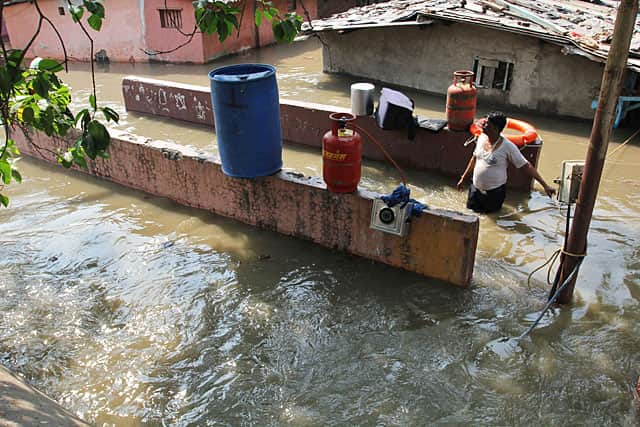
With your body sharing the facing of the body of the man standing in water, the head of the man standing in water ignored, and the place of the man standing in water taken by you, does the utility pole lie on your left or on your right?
on your left

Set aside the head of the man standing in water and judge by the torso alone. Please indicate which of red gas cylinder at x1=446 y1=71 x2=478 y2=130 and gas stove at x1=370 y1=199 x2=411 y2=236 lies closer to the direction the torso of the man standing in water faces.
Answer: the gas stove

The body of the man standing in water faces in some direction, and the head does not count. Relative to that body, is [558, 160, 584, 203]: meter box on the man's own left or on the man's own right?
on the man's own left

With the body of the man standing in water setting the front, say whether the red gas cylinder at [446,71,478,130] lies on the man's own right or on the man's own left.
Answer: on the man's own right

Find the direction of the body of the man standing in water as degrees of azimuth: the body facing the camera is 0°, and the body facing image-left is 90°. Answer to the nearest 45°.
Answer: approximately 45°

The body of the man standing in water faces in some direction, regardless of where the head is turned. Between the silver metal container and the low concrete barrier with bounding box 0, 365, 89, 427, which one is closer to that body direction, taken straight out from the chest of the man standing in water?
the low concrete barrier
